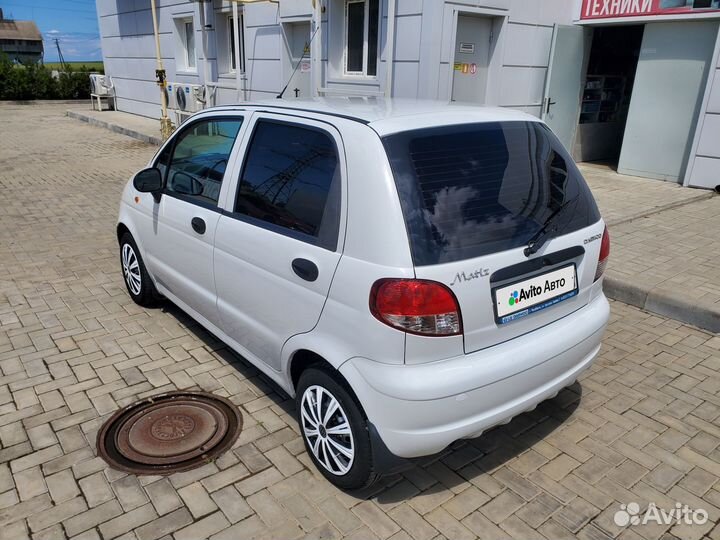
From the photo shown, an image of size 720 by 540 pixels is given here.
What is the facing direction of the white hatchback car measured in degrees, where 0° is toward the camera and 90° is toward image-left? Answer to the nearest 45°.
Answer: approximately 135°

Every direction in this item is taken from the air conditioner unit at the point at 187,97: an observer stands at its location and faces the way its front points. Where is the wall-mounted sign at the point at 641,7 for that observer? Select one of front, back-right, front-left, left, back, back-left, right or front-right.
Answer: left

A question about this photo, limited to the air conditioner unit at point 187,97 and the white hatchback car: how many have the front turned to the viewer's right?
0

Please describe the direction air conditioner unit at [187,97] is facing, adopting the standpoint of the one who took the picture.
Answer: facing the viewer and to the left of the viewer

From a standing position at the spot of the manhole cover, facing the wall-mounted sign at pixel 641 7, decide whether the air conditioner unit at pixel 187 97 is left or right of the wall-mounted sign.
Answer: left

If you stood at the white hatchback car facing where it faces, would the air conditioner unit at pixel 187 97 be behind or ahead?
ahead

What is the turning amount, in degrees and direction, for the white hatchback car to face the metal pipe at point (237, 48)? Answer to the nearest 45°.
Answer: approximately 45° to its right

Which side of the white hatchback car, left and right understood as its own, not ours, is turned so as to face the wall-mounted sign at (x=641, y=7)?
right

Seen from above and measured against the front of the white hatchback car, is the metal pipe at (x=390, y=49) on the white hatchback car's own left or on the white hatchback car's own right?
on the white hatchback car's own right

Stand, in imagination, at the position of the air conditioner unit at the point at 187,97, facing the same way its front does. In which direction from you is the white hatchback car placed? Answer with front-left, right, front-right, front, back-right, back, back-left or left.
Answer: front-left

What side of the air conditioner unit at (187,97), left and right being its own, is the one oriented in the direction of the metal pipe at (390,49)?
left
